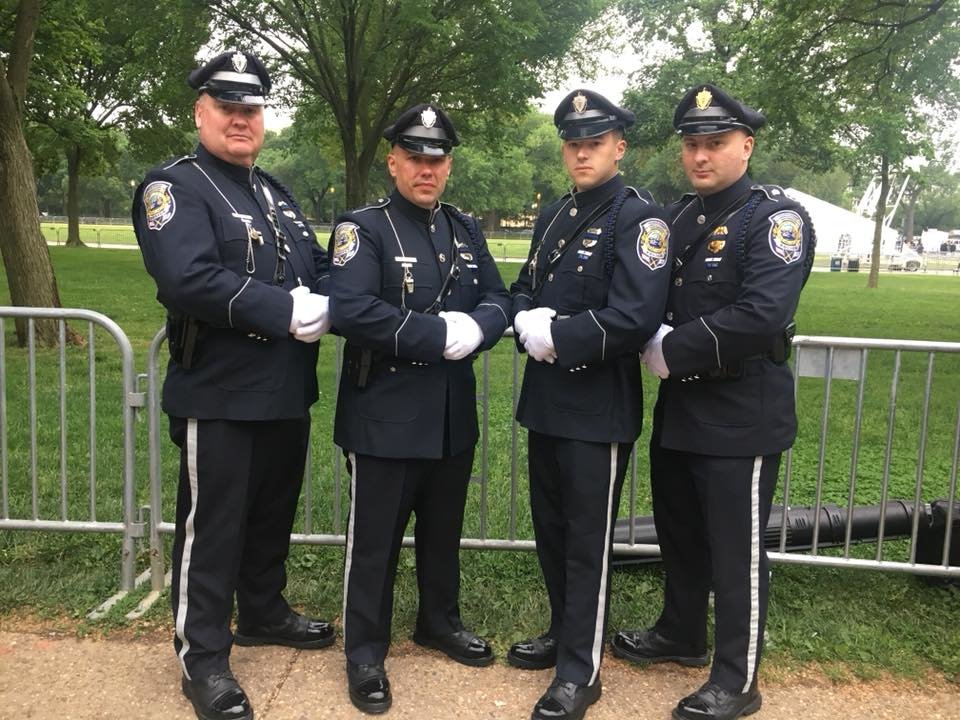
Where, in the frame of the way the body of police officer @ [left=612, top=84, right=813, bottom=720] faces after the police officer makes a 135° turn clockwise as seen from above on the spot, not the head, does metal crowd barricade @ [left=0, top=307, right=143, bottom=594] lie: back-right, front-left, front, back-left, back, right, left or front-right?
left

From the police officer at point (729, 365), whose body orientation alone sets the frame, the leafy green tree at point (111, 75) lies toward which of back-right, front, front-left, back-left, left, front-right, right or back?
right

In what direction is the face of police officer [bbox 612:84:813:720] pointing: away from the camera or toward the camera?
toward the camera

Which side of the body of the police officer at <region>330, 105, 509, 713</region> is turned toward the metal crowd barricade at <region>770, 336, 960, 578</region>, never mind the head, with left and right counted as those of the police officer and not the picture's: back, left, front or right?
left

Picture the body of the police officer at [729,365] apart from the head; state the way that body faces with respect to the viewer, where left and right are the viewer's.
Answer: facing the viewer and to the left of the viewer

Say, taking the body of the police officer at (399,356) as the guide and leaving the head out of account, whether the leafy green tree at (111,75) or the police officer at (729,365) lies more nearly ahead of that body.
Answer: the police officer

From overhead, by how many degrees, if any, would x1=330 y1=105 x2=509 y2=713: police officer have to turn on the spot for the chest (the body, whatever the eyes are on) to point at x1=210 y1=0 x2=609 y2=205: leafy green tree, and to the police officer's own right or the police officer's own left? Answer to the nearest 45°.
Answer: approximately 135° to the police officer's own left

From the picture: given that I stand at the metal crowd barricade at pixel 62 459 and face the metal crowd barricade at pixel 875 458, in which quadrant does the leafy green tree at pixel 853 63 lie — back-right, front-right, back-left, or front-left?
front-left

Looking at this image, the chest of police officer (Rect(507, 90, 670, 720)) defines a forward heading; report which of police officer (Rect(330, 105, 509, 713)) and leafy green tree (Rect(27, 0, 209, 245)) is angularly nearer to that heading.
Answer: the police officer

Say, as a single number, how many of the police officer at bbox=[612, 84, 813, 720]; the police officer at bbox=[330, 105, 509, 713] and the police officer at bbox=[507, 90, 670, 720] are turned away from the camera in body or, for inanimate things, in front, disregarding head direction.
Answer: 0

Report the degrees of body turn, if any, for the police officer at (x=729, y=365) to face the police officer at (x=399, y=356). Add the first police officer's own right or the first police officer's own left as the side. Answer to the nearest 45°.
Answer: approximately 45° to the first police officer's own right

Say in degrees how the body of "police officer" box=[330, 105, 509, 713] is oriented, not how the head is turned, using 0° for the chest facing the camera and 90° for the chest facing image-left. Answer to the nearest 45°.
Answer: approximately 315°

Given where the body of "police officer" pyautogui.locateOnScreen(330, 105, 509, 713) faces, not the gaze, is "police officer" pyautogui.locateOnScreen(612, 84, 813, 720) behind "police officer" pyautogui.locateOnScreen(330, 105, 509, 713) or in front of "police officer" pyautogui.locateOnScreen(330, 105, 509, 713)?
in front

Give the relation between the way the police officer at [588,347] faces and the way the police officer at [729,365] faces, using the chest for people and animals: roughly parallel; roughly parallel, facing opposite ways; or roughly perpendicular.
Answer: roughly parallel

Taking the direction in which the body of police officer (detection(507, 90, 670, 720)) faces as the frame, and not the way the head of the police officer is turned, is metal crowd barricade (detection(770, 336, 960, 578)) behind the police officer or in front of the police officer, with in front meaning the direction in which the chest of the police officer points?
behind
